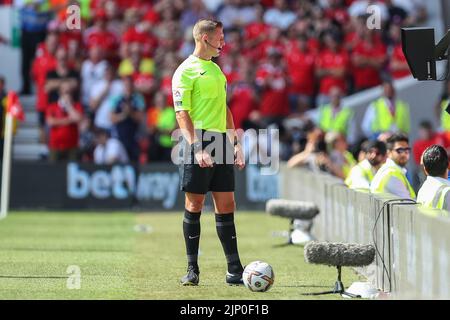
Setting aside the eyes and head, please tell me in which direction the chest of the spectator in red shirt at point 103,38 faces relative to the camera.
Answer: toward the camera

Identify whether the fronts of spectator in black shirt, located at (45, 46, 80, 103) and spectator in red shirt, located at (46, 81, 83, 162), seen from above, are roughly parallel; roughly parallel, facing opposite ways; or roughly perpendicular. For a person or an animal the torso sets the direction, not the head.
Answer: roughly parallel

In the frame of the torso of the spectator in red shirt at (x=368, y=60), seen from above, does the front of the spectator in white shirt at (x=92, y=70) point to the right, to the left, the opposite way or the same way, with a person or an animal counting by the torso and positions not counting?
the same way

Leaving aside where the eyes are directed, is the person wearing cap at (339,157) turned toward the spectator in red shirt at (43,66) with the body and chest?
no

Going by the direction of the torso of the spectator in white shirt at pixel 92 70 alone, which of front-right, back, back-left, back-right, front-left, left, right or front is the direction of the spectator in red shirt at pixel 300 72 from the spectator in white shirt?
left

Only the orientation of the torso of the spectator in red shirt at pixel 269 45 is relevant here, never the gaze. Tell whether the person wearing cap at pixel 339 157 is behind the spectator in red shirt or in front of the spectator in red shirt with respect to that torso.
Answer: in front

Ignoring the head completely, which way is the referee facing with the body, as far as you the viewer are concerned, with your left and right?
facing the viewer and to the right of the viewer

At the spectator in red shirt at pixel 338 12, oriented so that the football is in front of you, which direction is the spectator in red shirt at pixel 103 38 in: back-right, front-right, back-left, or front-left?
front-right

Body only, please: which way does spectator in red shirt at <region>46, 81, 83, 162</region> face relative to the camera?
toward the camera

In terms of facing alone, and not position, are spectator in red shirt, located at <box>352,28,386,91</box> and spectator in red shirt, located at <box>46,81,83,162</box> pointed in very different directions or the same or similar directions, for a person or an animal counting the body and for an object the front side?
same or similar directions

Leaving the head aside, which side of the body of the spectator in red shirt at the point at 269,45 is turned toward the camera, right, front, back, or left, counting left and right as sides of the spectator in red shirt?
front
